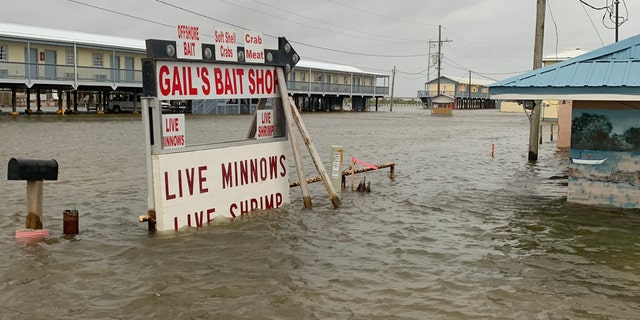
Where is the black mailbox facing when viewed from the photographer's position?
facing to the left of the viewer

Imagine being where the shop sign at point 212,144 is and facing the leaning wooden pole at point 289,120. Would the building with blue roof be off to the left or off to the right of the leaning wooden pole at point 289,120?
right

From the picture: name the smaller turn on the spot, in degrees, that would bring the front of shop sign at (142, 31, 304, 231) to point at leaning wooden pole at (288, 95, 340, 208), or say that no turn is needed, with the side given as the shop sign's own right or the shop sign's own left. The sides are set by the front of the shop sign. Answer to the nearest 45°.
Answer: approximately 90° to the shop sign's own left

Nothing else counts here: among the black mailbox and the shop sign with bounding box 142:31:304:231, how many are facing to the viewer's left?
1

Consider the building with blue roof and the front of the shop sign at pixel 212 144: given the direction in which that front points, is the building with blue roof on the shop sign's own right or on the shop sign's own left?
on the shop sign's own left

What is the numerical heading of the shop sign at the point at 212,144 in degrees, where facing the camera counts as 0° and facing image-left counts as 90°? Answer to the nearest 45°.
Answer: approximately 315°

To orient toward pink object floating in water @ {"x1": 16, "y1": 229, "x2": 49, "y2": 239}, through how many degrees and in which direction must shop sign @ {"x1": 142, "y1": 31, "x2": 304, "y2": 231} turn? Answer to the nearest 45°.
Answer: approximately 135° to its right

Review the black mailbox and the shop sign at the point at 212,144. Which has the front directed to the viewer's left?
the black mailbox

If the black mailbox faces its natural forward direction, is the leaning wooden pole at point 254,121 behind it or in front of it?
behind

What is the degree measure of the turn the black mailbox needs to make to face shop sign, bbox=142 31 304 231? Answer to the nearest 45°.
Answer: approximately 180°
